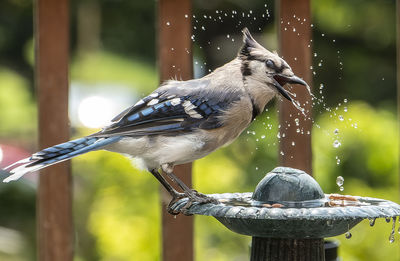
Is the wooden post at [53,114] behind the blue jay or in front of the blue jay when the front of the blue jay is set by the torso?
behind

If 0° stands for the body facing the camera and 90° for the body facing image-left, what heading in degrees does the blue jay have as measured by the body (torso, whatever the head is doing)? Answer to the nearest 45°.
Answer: approximately 270°
